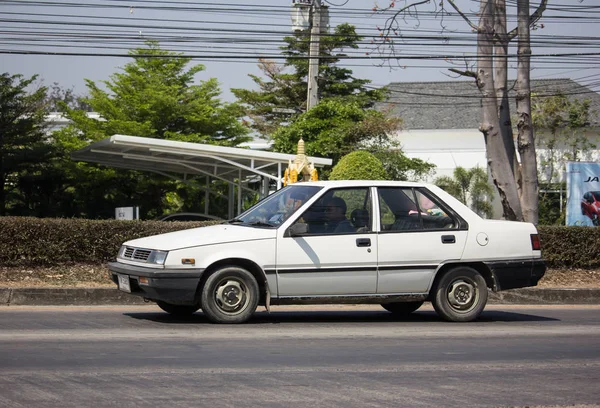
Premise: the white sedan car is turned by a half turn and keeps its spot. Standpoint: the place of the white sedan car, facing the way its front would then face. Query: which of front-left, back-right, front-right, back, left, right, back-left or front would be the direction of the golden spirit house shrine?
left

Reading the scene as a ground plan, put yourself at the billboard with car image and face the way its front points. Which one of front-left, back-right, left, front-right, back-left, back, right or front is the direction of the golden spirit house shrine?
front-right

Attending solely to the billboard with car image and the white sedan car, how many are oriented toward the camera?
1

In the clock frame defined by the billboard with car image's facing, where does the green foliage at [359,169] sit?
The green foliage is roughly at 2 o'clock from the billboard with car image.

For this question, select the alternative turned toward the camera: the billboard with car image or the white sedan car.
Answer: the billboard with car image

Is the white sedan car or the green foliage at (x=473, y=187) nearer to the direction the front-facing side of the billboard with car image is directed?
the white sedan car

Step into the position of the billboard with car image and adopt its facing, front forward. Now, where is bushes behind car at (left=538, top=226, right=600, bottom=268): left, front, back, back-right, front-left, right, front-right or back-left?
front

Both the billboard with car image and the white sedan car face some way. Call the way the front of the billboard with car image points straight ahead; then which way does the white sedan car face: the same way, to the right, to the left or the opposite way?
to the right

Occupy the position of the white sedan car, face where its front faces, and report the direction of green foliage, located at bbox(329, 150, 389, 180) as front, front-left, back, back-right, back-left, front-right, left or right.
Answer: right

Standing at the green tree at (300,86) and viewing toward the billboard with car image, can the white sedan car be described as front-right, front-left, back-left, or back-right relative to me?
front-right

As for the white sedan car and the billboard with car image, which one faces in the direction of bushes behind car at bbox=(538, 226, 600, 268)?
the billboard with car image

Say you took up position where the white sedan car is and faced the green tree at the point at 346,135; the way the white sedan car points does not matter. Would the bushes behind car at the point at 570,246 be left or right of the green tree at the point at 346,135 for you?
right

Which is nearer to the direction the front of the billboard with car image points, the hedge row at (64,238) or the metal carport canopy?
the hedge row

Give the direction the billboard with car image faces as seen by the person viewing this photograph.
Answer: facing the viewer

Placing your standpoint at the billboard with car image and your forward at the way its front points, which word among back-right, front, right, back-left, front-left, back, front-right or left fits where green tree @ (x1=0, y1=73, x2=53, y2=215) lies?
right

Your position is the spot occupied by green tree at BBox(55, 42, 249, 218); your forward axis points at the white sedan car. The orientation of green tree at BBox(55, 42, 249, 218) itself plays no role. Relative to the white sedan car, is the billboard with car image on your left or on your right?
left

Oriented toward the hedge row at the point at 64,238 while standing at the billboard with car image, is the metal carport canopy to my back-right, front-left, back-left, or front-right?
front-right

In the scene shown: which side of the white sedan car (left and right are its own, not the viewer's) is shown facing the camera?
left

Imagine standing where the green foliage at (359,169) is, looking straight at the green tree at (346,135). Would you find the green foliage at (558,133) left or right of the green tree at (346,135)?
right
